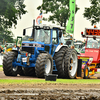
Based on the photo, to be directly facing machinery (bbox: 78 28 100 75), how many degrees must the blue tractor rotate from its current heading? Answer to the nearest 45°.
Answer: approximately 180°

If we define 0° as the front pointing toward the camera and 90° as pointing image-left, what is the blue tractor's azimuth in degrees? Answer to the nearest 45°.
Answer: approximately 45°
